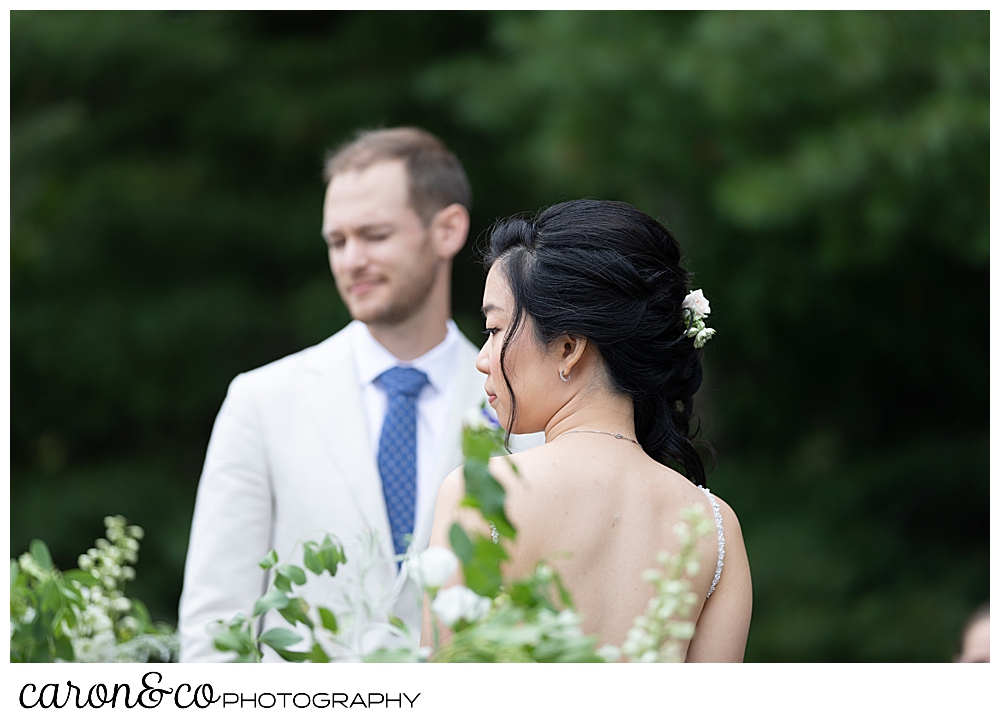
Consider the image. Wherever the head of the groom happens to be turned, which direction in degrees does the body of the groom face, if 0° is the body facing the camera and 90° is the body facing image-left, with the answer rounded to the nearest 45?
approximately 0°

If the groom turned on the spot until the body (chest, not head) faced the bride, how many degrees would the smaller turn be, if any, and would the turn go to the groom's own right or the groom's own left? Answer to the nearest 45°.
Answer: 0° — they already face them

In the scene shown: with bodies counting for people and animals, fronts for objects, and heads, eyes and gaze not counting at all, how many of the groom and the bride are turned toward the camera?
1

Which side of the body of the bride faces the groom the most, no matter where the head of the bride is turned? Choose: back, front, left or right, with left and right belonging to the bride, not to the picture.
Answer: front

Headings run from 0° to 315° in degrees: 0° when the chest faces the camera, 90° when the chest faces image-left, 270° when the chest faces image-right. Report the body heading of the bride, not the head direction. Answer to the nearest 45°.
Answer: approximately 135°

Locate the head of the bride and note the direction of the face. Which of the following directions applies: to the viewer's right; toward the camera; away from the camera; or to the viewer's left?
to the viewer's left
